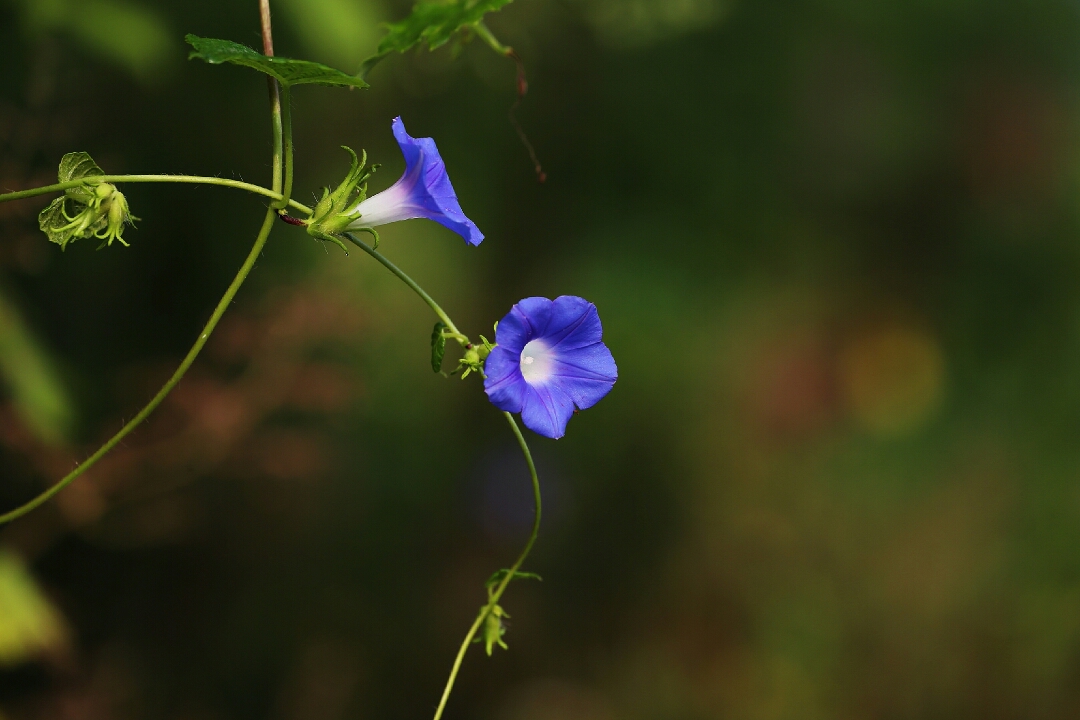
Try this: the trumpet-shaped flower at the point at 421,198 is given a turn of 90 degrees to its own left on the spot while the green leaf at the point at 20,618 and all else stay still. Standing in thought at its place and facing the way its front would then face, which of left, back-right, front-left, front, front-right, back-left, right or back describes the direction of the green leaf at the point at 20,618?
front-left

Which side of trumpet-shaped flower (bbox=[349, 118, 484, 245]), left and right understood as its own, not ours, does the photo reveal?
right

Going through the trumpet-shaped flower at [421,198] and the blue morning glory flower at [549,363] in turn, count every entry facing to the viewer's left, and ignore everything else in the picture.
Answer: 0
